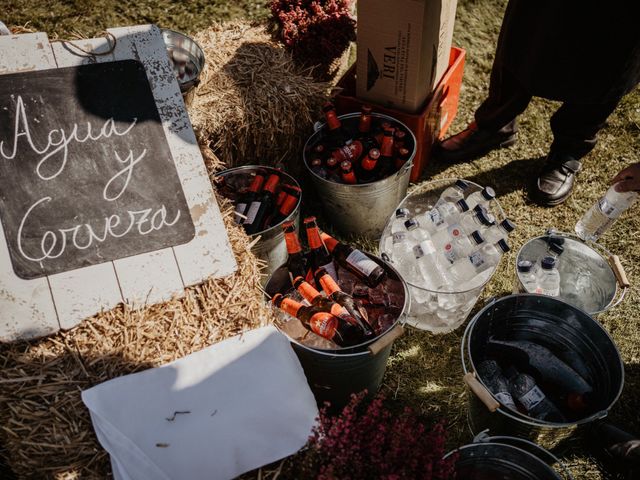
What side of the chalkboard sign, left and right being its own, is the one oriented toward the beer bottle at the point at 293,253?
left

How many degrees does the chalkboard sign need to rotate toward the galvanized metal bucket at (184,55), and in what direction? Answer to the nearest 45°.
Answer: approximately 135° to its left

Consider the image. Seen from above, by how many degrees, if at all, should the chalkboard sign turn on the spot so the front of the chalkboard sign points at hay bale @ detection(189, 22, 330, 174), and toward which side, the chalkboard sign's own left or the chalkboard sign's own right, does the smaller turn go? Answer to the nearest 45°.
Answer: approximately 135° to the chalkboard sign's own left

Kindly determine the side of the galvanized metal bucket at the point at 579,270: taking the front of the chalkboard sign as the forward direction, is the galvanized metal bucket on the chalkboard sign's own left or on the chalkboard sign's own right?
on the chalkboard sign's own left

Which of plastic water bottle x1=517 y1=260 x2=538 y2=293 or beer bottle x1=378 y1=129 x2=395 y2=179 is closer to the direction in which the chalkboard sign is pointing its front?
the plastic water bottle

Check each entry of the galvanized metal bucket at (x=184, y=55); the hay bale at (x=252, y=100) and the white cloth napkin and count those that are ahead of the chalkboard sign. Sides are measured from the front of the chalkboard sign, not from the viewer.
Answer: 1

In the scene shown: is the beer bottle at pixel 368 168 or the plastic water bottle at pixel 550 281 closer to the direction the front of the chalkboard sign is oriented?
the plastic water bottle

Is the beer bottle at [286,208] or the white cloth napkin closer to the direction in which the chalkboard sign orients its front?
the white cloth napkin

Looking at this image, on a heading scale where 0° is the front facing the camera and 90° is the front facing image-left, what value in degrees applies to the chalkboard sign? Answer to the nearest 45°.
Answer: approximately 0°

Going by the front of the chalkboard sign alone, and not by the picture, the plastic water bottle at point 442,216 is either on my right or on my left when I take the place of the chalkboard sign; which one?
on my left

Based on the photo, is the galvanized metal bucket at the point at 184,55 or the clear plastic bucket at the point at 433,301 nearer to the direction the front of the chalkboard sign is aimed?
the clear plastic bucket
